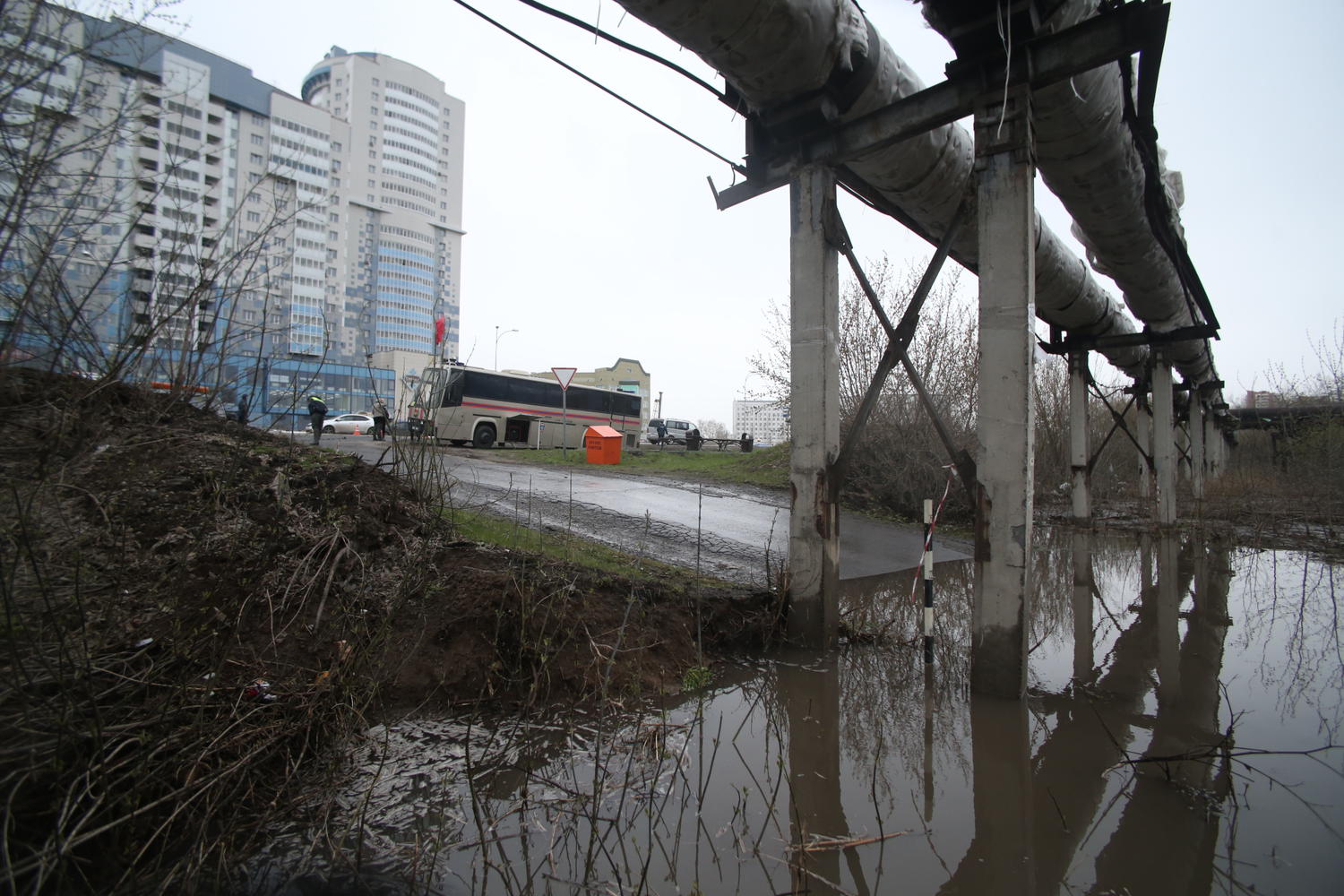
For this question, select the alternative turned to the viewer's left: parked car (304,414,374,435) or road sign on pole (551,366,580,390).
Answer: the parked car

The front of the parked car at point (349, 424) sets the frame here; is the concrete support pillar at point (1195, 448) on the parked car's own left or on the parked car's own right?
on the parked car's own left

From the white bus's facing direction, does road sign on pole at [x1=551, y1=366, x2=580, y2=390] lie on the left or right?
on its left

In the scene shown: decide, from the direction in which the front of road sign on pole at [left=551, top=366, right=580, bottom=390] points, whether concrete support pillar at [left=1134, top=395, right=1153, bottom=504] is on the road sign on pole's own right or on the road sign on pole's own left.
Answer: on the road sign on pole's own left

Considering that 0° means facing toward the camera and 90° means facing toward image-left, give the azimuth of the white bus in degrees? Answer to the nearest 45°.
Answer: approximately 45°

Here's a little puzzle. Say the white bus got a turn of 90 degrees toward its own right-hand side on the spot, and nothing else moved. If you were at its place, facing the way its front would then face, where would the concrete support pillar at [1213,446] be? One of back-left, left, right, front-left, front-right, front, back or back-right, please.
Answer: back-right

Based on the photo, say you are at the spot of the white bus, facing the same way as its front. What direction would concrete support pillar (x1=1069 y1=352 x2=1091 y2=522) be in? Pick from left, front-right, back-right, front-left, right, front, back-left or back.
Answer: left

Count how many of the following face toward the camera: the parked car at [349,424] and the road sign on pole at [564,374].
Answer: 1

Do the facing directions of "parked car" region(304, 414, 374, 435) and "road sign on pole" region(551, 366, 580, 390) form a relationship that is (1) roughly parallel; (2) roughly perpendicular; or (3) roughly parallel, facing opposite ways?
roughly perpendicular

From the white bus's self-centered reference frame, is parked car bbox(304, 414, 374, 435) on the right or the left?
on its right

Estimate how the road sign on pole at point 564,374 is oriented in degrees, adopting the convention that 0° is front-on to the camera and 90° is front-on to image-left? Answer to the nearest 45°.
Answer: approximately 0°

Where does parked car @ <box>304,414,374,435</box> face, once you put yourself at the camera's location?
facing to the left of the viewer

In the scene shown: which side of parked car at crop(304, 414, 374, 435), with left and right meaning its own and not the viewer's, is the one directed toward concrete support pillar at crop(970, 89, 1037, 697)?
left
